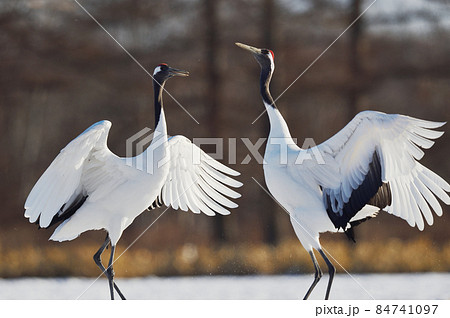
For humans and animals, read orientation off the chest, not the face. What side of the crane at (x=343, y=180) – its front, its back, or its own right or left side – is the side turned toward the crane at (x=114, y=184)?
front

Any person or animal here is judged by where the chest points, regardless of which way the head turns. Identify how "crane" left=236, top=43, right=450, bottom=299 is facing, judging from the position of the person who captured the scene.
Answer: facing to the left of the viewer
